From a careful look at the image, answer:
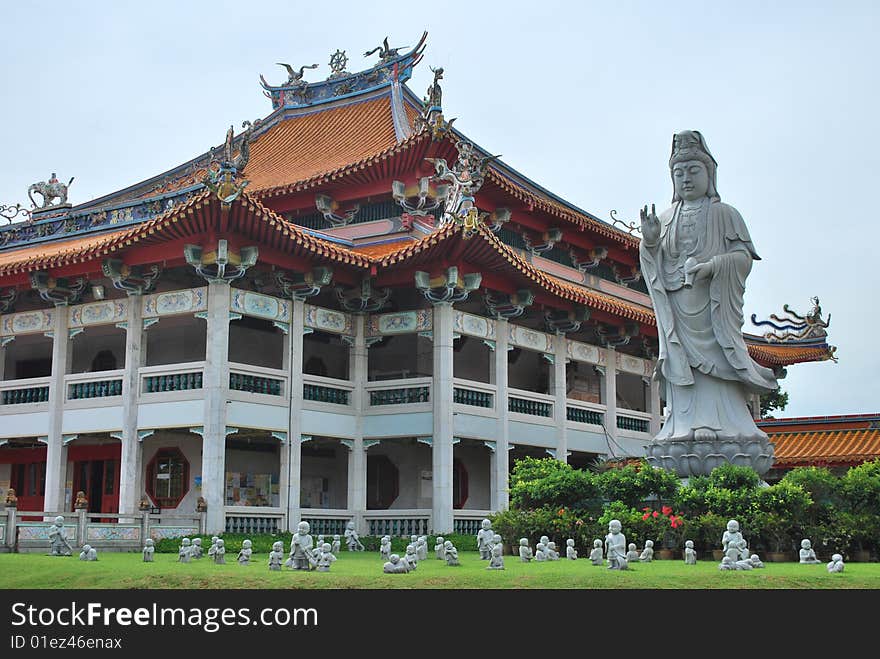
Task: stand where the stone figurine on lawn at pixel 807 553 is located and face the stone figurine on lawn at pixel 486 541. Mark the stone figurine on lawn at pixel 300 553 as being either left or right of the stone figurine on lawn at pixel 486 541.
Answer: left

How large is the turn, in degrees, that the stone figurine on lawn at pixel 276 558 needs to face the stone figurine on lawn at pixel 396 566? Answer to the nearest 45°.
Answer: approximately 45° to its left

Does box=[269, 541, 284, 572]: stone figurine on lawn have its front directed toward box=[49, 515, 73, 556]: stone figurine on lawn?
no

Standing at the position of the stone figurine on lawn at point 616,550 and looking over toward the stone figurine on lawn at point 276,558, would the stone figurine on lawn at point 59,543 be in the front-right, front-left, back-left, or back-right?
front-right

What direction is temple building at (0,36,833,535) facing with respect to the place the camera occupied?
facing the viewer and to the left of the viewer

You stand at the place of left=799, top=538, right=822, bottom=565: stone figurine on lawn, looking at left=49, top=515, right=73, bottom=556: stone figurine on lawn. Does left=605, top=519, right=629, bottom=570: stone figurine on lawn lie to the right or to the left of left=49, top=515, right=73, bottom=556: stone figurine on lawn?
left

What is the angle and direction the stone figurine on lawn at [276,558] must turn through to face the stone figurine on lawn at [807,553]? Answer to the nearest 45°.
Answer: approximately 90° to its left

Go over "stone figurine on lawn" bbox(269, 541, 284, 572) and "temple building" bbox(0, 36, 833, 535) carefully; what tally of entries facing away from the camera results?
0

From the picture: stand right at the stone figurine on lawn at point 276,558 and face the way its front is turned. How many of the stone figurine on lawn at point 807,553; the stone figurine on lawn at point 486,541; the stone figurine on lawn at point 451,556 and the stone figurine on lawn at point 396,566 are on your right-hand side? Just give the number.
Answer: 0

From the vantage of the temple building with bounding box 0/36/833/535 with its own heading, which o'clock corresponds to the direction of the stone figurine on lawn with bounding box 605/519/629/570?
The stone figurine on lawn is roughly at 10 o'clock from the temple building.

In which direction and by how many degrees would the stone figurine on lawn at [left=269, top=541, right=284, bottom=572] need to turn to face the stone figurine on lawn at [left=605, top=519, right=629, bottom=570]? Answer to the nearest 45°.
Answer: approximately 90° to its left

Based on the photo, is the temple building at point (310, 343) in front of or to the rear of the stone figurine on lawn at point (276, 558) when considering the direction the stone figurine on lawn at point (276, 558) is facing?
to the rear

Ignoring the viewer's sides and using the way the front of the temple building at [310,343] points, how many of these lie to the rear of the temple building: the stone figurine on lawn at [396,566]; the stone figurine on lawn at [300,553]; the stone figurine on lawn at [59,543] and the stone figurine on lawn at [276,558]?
0

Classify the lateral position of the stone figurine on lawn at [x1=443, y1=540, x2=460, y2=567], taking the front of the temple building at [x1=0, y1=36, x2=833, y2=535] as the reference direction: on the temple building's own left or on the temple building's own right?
on the temple building's own left
